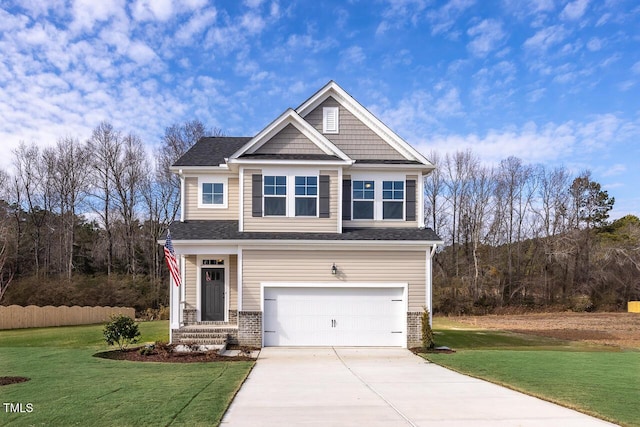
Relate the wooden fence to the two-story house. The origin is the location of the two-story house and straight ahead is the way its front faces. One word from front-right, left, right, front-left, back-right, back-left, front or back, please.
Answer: back-right

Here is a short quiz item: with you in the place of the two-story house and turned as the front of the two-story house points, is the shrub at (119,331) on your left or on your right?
on your right

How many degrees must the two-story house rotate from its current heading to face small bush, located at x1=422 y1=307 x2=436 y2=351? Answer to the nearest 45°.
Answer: approximately 90° to its left

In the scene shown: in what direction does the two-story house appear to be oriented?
toward the camera

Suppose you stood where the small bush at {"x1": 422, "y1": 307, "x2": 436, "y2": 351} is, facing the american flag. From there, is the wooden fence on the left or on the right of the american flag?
right

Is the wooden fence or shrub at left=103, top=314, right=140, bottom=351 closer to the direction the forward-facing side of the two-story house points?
the shrub
